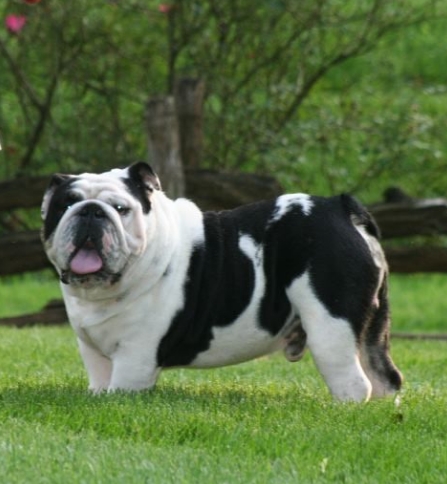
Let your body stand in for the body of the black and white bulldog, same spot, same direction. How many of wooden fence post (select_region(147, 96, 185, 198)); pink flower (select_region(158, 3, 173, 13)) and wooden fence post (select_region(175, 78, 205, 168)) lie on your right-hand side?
3

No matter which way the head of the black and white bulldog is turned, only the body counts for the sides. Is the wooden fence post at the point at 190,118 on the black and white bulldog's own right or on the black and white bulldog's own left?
on the black and white bulldog's own right

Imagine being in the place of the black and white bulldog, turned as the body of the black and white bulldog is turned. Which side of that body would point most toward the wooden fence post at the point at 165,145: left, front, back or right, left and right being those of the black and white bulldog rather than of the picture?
right

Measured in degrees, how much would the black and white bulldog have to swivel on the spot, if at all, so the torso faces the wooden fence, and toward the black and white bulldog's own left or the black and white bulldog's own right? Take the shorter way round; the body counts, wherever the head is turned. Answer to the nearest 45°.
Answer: approximately 90° to the black and white bulldog's own right

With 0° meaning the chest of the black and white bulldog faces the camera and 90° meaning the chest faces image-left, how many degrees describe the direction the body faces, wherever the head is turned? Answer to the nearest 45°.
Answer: approximately 90°

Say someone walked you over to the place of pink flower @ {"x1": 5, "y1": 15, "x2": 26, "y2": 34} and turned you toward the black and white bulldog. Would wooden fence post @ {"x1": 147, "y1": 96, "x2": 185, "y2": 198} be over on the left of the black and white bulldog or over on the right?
left

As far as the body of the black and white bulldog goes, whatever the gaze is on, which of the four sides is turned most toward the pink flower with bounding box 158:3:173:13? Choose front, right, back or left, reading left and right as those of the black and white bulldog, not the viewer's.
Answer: right
